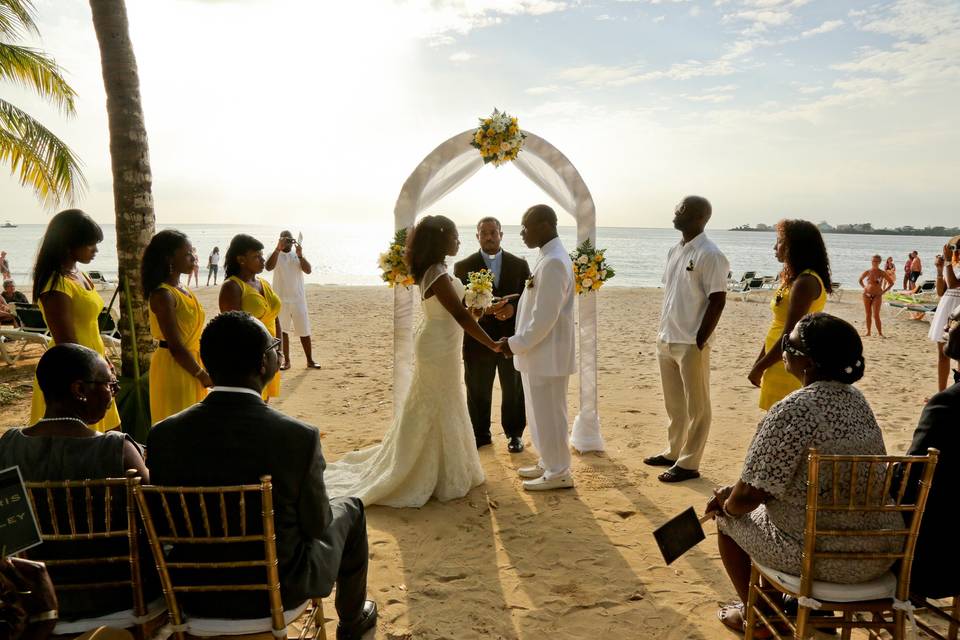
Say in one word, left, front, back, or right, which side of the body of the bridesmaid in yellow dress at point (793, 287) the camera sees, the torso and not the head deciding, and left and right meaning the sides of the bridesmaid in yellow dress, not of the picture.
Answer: left

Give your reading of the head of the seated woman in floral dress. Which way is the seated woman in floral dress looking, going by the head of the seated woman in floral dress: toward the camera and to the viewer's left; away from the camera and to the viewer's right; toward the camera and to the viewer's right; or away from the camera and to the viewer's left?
away from the camera and to the viewer's left

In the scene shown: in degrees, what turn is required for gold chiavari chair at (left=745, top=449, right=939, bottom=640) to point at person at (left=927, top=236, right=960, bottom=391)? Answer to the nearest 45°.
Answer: approximately 45° to its right

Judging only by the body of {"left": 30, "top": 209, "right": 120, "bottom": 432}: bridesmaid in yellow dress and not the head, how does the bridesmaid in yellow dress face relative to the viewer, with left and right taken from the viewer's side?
facing to the right of the viewer

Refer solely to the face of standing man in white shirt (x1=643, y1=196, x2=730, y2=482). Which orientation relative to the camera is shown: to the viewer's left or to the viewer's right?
to the viewer's left

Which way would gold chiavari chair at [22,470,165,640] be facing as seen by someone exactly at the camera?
facing away from the viewer and to the right of the viewer

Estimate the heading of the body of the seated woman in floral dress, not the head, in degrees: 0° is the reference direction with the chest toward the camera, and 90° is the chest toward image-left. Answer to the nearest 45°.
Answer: approximately 135°

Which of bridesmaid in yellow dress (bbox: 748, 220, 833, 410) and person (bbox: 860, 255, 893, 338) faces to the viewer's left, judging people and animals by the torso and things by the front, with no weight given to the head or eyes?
the bridesmaid in yellow dress

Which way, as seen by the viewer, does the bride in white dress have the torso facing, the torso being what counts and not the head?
to the viewer's right

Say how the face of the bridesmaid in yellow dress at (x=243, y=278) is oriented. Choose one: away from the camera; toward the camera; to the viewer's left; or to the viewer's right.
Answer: to the viewer's right

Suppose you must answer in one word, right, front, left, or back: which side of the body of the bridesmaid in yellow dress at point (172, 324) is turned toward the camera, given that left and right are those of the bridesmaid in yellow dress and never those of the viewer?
right

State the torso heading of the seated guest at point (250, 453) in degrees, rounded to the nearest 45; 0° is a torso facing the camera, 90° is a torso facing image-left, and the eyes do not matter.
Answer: approximately 225°
